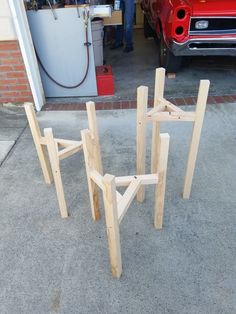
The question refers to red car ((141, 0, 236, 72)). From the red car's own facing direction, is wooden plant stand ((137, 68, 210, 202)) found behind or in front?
in front

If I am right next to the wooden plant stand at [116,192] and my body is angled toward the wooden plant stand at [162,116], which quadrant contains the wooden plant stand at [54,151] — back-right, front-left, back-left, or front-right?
front-left

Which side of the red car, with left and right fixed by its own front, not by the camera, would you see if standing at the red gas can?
right

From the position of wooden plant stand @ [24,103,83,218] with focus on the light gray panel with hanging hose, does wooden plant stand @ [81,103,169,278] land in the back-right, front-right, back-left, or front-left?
back-right

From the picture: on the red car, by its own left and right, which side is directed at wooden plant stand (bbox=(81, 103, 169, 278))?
front

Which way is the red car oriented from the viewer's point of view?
toward the camera

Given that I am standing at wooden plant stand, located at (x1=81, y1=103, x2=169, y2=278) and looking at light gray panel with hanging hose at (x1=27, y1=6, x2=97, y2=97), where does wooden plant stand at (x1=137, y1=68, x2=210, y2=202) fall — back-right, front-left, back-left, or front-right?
front-right

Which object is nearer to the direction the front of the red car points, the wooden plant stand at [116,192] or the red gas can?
the wooden plant stand

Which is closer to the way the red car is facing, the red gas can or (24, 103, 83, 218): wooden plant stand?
the wooden plant stand

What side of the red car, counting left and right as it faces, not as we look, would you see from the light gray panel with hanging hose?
right

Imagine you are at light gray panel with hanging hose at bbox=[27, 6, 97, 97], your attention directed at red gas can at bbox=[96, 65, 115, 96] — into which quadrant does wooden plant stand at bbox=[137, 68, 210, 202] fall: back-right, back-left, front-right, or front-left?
front-right

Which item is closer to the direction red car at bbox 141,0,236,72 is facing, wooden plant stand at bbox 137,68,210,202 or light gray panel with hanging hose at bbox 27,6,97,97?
the wooden plant stand

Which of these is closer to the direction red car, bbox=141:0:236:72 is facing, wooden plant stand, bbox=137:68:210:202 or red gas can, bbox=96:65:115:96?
the wooden plant stand

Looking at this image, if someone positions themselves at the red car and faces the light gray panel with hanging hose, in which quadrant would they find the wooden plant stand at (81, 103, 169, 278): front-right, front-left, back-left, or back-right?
front-left
